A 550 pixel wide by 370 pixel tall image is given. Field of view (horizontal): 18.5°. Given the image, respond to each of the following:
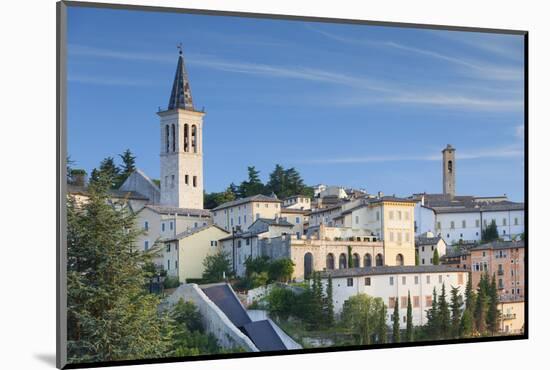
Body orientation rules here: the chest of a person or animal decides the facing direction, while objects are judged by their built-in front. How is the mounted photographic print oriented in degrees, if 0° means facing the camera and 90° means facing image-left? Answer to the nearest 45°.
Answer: approximately 315°
